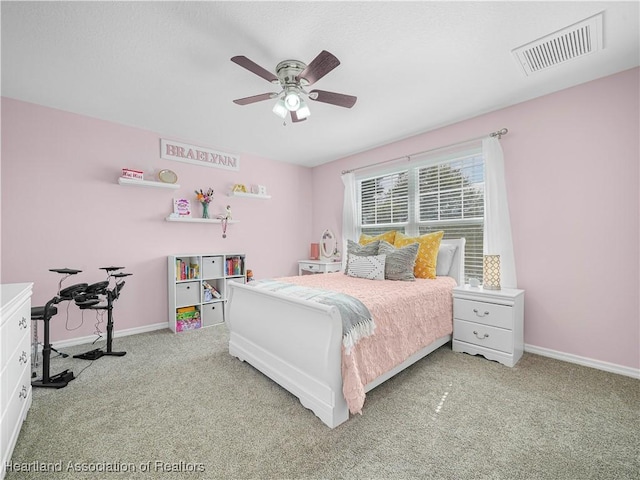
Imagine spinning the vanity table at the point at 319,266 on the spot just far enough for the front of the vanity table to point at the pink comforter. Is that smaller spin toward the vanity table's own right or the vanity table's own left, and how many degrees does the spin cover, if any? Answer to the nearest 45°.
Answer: approximately 45° to the vanity table's own left

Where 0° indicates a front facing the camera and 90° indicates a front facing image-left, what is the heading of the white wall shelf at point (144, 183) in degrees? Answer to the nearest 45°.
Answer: approximately 315°

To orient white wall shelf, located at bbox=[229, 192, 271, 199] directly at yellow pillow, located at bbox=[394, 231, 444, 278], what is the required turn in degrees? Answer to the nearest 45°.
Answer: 0° — it already faces it

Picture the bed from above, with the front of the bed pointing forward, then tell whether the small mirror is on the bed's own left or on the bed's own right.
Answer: on the bed's own right

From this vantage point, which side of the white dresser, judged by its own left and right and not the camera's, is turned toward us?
right

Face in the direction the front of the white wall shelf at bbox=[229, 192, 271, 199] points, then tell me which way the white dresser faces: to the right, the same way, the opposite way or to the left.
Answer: to the left

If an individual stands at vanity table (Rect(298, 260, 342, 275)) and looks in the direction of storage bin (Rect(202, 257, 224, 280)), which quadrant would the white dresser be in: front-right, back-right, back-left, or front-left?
front-left

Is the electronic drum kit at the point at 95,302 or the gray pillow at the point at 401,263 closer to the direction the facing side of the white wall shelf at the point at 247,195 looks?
the gray pillow

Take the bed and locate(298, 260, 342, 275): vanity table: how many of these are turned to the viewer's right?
0

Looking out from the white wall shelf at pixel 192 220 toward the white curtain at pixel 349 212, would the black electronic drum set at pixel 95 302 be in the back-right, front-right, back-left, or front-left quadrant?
back-right

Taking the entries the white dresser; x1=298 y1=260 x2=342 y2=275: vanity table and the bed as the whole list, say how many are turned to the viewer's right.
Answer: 1

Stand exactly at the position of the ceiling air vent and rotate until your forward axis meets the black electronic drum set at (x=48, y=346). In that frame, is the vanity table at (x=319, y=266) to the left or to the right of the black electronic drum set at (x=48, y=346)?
right

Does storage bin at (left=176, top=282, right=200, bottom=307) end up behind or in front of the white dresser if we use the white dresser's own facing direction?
in front

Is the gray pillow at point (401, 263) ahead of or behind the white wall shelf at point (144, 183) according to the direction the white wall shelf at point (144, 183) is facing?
ahead

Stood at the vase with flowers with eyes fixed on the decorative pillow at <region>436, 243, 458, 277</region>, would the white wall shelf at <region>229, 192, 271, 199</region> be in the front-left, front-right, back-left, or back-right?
front-left

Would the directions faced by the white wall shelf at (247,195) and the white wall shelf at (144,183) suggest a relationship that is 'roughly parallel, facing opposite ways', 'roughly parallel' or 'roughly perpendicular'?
roughly parallel

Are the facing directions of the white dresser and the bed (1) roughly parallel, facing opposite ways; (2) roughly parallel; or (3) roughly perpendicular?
roughly parallel, facing opposite ways
